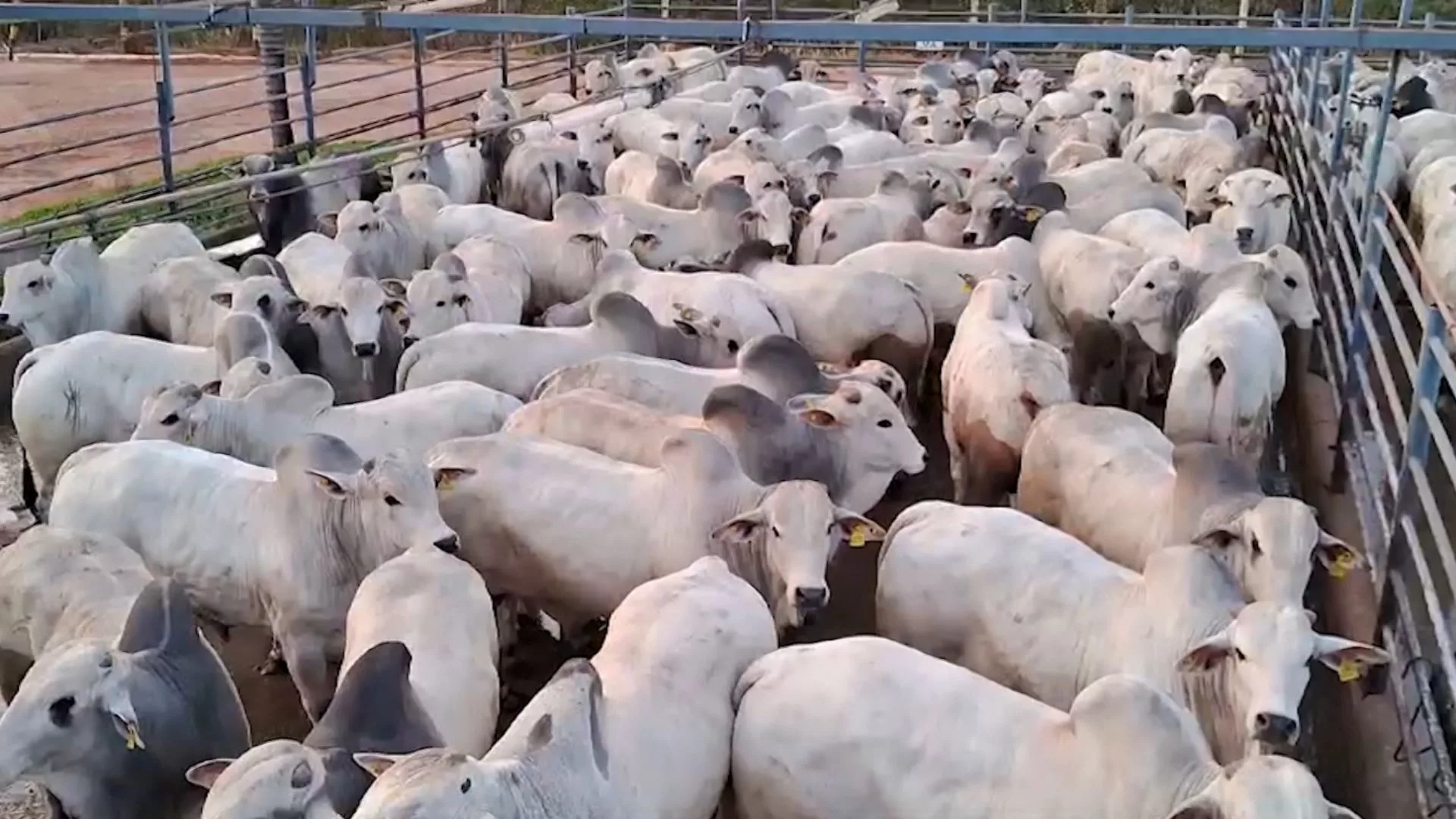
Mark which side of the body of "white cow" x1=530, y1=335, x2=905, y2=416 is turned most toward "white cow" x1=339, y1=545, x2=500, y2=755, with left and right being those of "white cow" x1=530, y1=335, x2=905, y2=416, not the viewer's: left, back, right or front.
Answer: right

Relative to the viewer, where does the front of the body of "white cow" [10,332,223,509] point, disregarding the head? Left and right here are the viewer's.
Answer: facing to the right of the viewer

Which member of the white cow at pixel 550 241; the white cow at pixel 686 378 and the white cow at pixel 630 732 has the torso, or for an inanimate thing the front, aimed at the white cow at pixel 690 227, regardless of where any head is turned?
the white cow at pixel 550 241

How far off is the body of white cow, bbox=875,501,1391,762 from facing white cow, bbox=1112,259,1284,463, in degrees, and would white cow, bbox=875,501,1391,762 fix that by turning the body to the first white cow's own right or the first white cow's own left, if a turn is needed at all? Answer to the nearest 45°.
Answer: approximately 135° to the first white cow's own left

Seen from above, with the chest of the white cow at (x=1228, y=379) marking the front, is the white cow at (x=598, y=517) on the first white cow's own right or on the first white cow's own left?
on the first white cow's own left

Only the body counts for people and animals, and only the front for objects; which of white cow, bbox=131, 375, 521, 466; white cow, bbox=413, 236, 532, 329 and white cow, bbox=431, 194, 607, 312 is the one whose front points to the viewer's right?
white cow, bbox=431, 194, 607, 312

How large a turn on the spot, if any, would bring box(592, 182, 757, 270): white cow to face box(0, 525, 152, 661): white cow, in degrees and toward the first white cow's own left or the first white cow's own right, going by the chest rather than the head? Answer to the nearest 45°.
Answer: approximately 90° to the first white cow's own right

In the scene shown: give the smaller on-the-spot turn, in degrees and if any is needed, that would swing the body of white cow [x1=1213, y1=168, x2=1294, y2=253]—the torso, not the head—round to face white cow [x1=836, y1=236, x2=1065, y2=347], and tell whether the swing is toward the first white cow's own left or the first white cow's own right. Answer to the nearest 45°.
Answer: approximately 45° to the first white cow's own right

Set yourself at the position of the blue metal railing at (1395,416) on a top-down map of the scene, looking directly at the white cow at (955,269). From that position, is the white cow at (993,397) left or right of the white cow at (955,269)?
left

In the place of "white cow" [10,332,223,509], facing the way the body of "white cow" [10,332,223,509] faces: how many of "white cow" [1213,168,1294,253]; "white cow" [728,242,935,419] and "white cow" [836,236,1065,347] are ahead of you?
3

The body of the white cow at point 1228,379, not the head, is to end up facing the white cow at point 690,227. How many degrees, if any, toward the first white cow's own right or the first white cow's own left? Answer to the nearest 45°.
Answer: approximately 45° to the first white cow's own left
